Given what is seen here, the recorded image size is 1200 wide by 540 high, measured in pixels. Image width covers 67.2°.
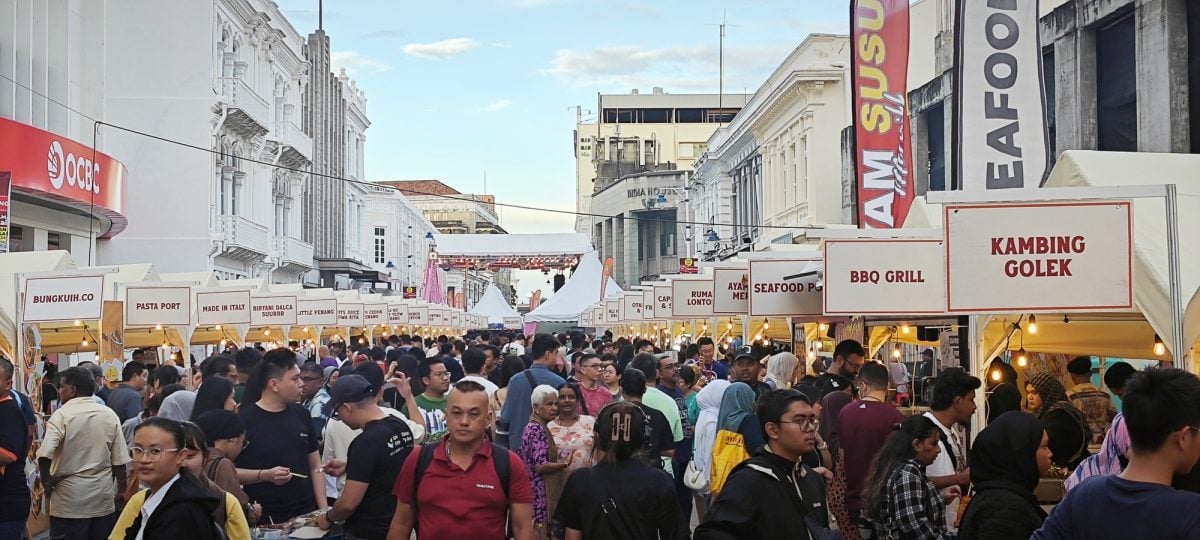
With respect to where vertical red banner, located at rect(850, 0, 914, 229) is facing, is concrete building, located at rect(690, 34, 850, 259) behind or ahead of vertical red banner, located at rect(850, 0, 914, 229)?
behind

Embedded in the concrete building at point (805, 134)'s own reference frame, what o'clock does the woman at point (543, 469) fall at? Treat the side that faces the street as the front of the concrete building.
The woman is roughly at 9 o'clock from the concrete building.

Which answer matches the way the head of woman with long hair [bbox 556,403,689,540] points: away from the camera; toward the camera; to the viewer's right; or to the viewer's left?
away from the camera

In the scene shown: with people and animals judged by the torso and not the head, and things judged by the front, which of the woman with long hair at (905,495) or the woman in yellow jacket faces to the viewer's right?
the woman with long hair

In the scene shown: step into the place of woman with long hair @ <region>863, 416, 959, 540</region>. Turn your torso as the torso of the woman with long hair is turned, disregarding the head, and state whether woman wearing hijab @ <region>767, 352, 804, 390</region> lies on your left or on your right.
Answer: on your left

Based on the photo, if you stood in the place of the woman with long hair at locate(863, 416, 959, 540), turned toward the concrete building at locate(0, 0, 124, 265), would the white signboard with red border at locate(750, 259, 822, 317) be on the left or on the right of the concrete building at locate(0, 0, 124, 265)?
right

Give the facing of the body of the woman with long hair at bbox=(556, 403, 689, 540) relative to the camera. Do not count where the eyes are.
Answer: away from the camera

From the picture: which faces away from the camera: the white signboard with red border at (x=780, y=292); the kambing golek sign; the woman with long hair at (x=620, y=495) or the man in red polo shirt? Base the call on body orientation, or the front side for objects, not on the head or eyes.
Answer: the woman with long hair

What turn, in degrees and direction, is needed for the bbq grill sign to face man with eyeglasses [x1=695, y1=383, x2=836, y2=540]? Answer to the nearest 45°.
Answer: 0° — it already faces them

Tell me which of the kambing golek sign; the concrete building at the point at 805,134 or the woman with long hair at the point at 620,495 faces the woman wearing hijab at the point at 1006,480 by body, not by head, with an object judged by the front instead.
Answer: the kambing golek sign

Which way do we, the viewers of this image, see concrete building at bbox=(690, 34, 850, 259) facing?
facing to the left of the viewer
